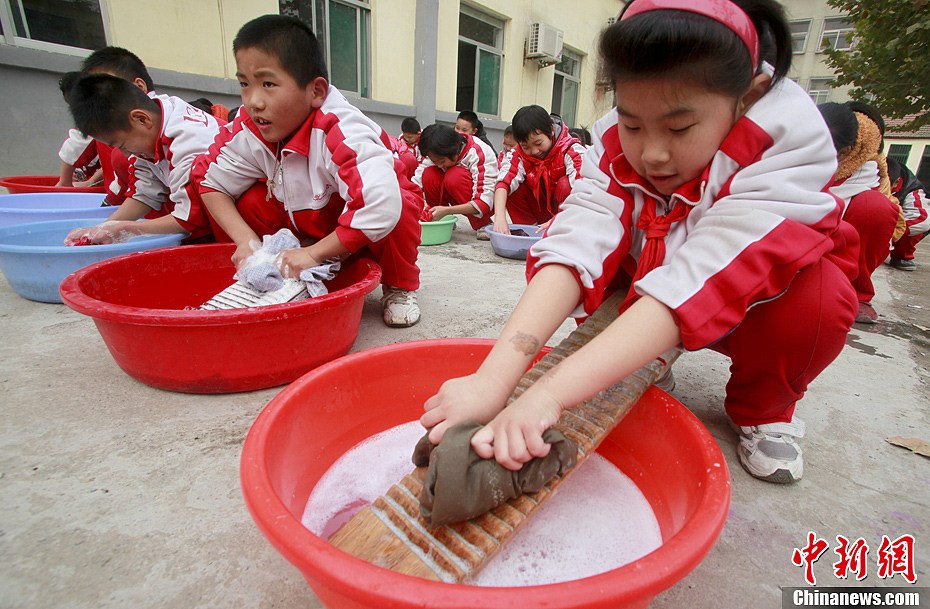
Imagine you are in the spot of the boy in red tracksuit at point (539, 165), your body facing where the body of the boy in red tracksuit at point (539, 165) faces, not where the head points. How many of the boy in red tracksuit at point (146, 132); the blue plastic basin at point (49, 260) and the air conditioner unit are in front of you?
2

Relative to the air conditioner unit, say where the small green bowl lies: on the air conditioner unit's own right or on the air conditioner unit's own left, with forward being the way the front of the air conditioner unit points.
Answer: on the air conditioner unit's own right

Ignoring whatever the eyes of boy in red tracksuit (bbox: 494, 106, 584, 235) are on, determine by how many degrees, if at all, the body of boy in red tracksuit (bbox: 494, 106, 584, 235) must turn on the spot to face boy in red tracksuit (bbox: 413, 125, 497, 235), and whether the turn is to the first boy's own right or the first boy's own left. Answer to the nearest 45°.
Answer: approximately 90° to the first boy's own right

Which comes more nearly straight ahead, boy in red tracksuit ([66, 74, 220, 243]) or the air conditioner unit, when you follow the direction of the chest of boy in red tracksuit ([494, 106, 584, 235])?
the boy in red tracksuit

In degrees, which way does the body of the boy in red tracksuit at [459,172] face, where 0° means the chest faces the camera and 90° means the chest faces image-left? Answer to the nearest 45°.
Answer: approximately 45°
